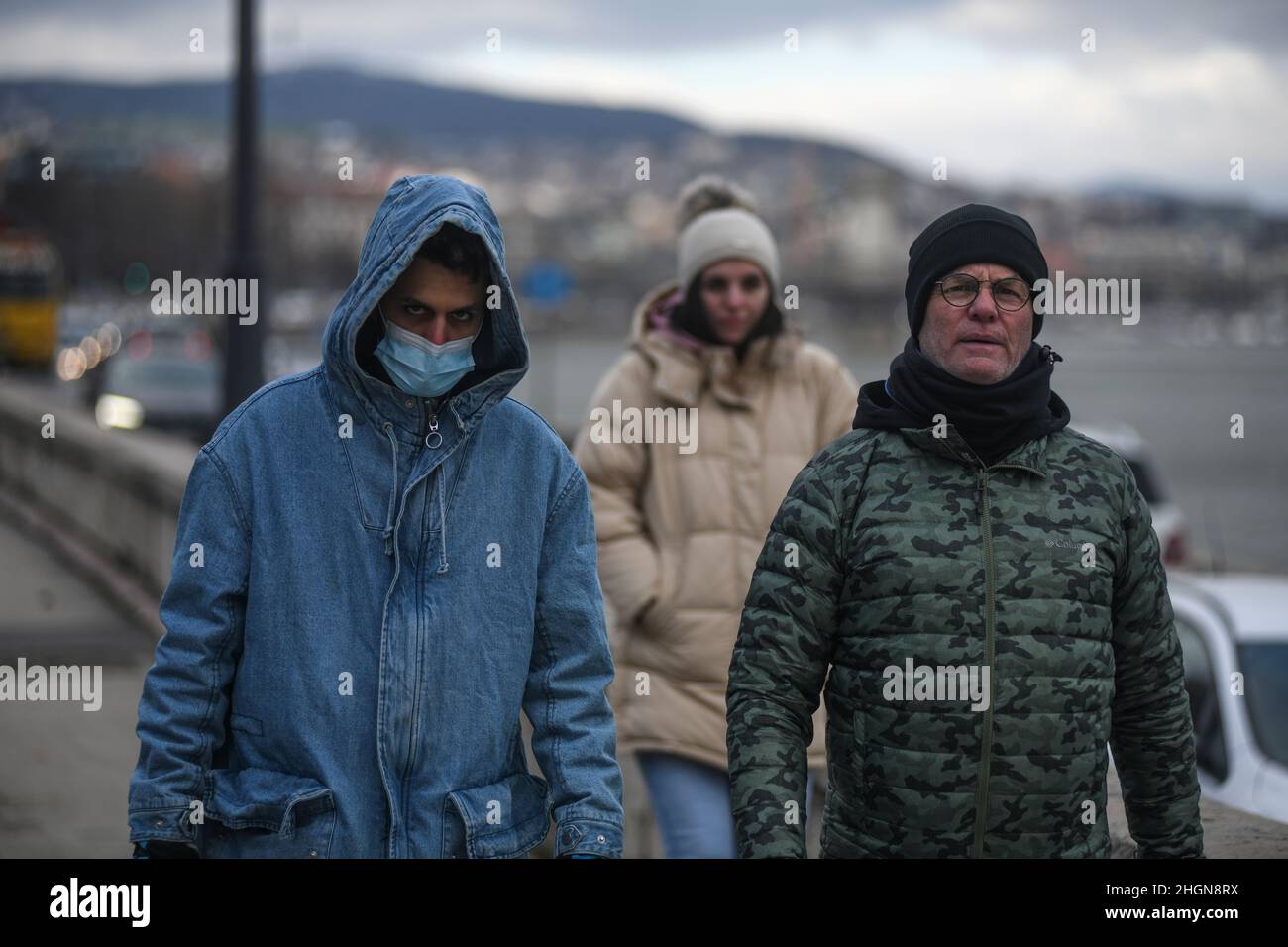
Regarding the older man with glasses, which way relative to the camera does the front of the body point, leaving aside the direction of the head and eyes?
toward the camera

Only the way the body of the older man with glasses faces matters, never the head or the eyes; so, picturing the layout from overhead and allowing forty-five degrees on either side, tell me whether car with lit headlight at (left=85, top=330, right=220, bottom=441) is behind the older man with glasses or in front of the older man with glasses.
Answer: behind

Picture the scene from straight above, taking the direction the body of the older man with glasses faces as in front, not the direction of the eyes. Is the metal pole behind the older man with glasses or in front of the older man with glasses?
behind

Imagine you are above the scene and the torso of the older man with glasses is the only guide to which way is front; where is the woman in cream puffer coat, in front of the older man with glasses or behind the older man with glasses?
behind
